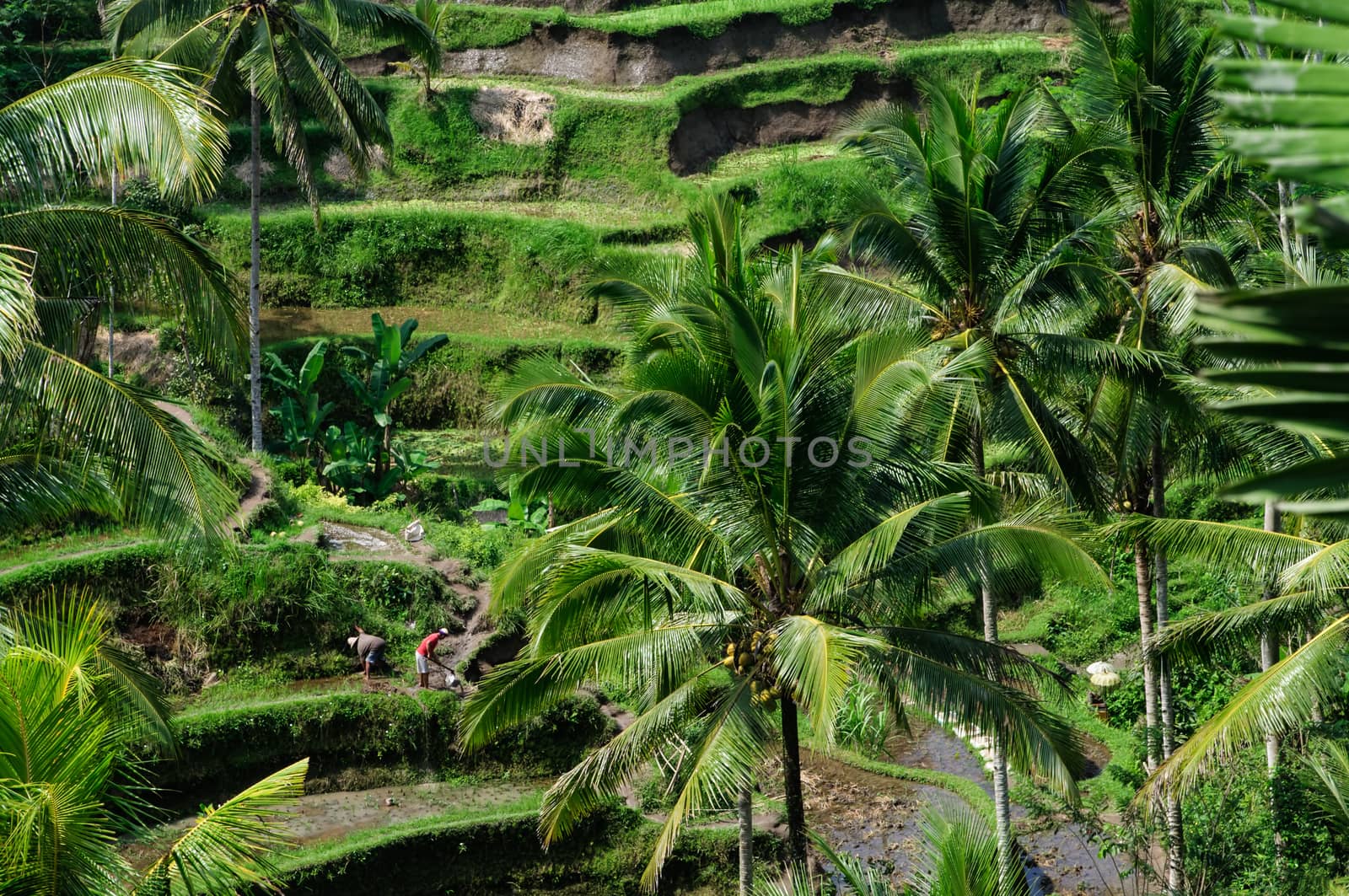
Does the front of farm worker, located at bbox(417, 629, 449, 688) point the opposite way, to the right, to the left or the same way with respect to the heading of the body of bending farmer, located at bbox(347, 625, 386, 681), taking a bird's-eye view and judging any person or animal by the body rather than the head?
the opposite way

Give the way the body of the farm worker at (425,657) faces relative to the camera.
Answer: to the viewer's right

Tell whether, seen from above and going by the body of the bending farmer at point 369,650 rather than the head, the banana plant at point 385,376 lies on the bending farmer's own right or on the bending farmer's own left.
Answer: on the bending farmer's own right

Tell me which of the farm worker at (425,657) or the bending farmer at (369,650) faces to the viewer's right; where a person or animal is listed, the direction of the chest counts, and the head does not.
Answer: the farm worker

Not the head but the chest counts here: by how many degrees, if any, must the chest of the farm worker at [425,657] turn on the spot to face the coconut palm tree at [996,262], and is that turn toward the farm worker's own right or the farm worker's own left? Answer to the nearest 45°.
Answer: approximately 45° to the farm worker's own right

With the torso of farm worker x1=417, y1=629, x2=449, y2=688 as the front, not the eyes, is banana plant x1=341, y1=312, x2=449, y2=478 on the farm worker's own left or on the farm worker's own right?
on the farm worker's own left

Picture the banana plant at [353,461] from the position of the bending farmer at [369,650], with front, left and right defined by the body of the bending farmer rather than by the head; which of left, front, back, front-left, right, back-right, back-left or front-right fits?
right

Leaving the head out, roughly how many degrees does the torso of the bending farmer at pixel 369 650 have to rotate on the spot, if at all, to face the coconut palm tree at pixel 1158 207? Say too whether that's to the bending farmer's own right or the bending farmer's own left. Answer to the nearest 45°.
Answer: approximately 135° to the bending farmer's own left

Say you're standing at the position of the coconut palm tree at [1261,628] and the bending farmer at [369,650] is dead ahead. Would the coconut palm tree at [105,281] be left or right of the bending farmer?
left

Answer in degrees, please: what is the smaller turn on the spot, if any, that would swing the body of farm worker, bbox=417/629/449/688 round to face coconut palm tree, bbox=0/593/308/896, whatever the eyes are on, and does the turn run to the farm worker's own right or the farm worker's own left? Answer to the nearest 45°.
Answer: approximately 90° to the farm worker's own right

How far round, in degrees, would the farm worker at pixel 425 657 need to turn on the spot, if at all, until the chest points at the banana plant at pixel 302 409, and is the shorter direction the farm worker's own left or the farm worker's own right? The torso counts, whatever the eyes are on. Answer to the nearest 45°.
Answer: approximately 90° to the farm worker's own left

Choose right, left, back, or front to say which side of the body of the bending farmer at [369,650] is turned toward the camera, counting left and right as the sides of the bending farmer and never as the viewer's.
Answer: left
